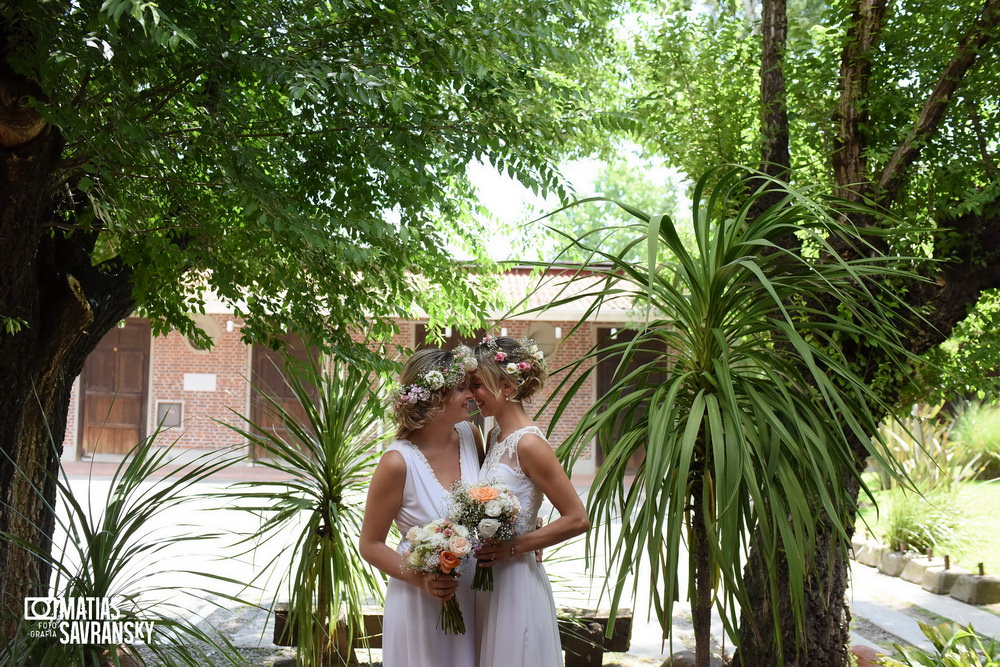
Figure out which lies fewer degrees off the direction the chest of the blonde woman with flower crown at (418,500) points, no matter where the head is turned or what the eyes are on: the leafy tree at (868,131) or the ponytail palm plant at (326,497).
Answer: the leafy tree

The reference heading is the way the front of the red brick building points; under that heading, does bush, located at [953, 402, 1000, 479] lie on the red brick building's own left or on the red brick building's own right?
on the red brick building's own left

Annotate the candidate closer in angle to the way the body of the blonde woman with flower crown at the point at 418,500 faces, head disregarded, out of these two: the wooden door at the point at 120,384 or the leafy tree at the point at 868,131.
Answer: the leafy tree

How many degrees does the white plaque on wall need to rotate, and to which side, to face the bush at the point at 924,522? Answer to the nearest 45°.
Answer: approximately 45° to its left

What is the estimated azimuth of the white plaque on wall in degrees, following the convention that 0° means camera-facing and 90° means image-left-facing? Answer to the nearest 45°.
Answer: approximately 0°

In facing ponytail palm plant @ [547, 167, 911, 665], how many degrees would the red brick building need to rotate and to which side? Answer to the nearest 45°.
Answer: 0° — it already faces it

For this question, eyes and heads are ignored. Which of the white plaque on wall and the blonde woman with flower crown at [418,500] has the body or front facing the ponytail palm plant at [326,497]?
the white plaque on wall

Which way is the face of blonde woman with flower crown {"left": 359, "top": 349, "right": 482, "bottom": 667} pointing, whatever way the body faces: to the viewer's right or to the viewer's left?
to the viewer's right
